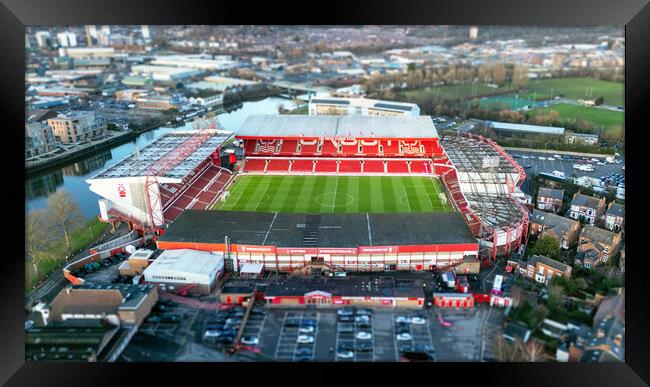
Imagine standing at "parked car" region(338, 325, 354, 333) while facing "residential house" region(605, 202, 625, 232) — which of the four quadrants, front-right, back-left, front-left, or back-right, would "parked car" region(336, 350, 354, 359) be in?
back-right

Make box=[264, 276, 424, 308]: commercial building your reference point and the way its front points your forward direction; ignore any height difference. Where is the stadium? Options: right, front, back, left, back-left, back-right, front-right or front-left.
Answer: back

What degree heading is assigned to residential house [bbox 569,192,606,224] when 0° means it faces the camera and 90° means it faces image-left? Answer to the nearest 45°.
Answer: approximately 45°

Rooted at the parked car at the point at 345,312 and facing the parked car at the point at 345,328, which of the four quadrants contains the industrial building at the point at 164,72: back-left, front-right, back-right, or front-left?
back-right

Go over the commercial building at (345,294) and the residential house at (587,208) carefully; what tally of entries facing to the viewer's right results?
0

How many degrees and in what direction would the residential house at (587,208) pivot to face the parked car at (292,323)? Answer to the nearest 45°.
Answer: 0° — it already faces it

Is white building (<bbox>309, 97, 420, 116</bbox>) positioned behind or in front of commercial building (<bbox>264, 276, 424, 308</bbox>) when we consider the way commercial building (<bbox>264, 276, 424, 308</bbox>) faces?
behind

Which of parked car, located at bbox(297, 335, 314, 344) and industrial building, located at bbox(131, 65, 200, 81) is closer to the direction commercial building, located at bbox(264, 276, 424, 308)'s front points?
the parked car

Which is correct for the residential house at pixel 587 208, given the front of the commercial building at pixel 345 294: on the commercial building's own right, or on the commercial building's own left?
on the commercial building's own left

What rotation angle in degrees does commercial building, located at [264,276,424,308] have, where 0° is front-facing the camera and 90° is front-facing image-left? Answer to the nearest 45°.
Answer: approximately 0°

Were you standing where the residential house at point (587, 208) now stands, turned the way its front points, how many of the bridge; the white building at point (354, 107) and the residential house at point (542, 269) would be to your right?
2

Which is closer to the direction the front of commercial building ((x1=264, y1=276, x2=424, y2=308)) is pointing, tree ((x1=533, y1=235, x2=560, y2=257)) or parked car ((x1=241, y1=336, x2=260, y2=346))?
the parked car

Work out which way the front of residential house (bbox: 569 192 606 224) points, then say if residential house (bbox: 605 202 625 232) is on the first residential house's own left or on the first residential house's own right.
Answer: on the first residential house's own left
